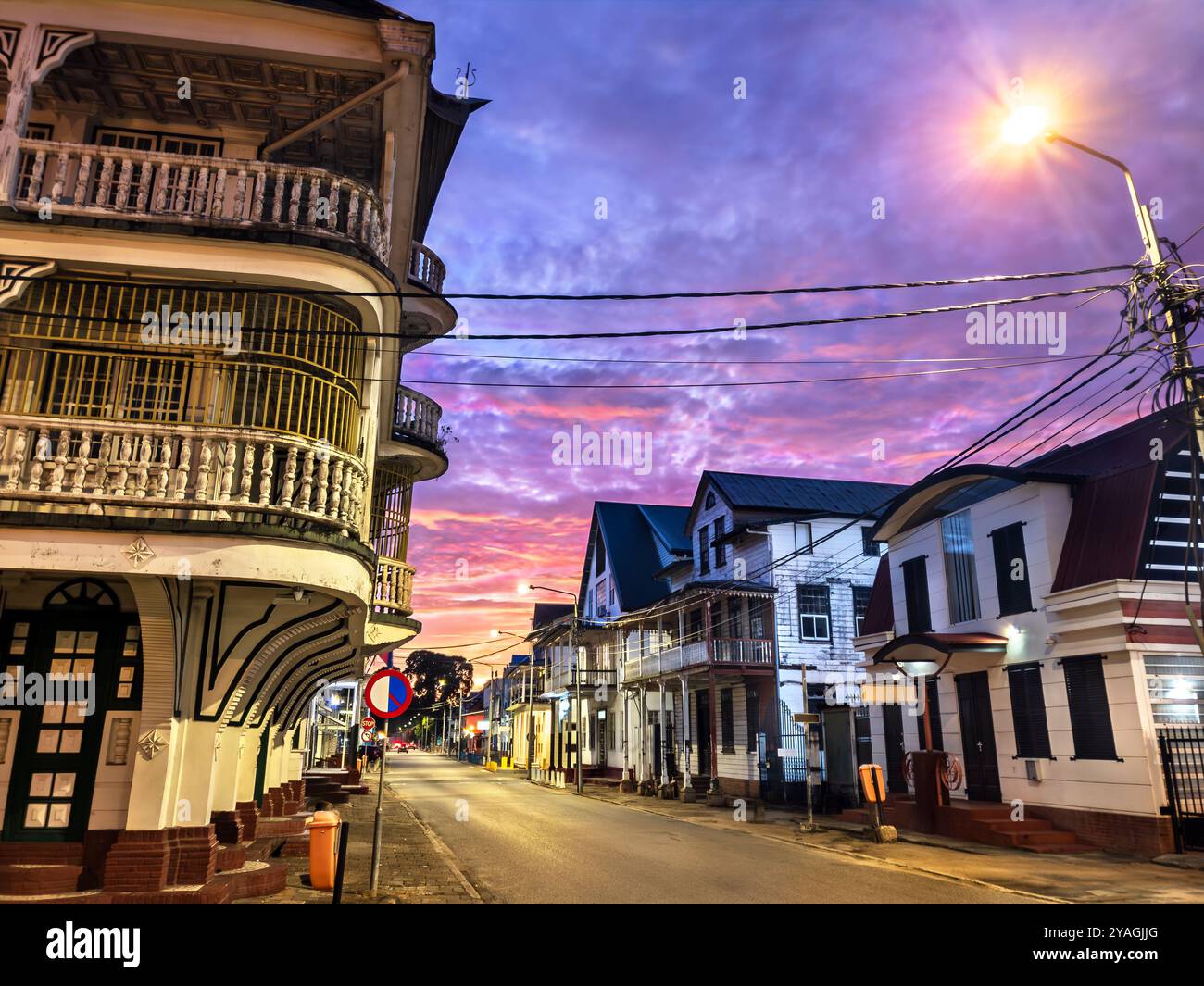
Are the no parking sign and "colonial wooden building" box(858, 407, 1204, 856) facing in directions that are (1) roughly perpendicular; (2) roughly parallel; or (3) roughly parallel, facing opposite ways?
roughly perpendicular

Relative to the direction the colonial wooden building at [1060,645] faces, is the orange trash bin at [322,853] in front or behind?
in front

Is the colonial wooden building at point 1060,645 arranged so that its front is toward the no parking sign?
yes

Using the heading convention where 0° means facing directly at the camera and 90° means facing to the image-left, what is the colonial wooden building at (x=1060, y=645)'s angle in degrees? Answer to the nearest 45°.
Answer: approximately 45°

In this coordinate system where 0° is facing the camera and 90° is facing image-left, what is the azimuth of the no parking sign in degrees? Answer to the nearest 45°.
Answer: approximately 0°

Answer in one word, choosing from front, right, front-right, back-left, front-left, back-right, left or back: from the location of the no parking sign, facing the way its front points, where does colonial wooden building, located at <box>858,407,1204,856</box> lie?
left
